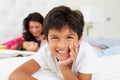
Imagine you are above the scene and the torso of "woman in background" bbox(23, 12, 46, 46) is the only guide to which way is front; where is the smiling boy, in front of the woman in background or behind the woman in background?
in front

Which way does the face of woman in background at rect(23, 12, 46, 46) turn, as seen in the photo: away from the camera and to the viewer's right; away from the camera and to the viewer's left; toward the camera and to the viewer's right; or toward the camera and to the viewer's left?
toward the camera and to the viewer's right

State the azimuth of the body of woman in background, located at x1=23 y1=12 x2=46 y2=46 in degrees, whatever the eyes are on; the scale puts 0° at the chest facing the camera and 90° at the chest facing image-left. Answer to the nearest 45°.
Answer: approximately 315°
